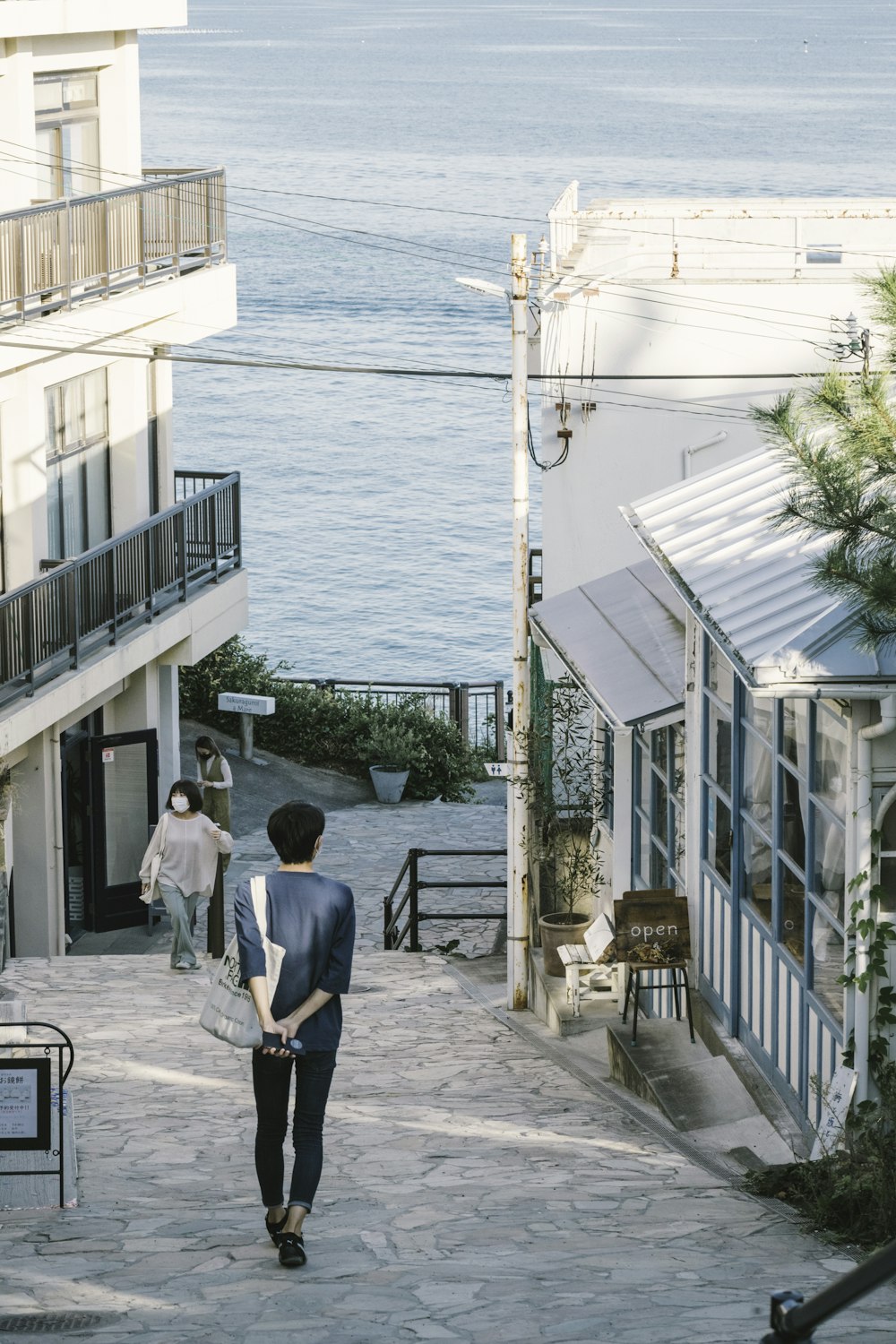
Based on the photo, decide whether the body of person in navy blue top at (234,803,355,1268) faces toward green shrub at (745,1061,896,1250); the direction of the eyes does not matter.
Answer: no

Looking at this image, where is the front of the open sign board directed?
toward the camera

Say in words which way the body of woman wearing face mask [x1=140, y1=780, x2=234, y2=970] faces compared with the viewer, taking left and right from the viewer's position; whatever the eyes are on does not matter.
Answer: facing the viewer

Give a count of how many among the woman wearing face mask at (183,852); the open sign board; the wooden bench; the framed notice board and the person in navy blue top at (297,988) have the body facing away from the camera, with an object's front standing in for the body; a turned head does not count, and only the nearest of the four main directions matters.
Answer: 1

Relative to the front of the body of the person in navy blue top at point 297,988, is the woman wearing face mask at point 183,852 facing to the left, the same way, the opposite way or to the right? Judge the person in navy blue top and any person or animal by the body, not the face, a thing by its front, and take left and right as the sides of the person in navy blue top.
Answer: the opposite way

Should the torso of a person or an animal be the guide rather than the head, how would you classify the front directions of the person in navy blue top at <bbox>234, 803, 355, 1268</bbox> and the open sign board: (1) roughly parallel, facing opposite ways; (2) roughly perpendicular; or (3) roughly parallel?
roughly parallel, facing opposite ways

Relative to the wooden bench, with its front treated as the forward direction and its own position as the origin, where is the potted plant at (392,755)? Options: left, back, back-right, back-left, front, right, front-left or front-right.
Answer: right

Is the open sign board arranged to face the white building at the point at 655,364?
no

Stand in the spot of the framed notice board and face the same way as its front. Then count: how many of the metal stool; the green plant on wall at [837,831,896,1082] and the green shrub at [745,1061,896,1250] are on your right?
0

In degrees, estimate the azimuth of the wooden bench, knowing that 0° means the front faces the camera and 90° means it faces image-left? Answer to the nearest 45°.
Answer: approximately 90°

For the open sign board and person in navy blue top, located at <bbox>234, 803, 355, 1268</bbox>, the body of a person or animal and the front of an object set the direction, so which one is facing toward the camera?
the open sign board

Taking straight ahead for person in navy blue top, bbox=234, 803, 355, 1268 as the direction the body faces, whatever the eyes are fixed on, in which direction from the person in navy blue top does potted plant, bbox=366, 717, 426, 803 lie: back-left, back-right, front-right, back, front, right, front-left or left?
front
